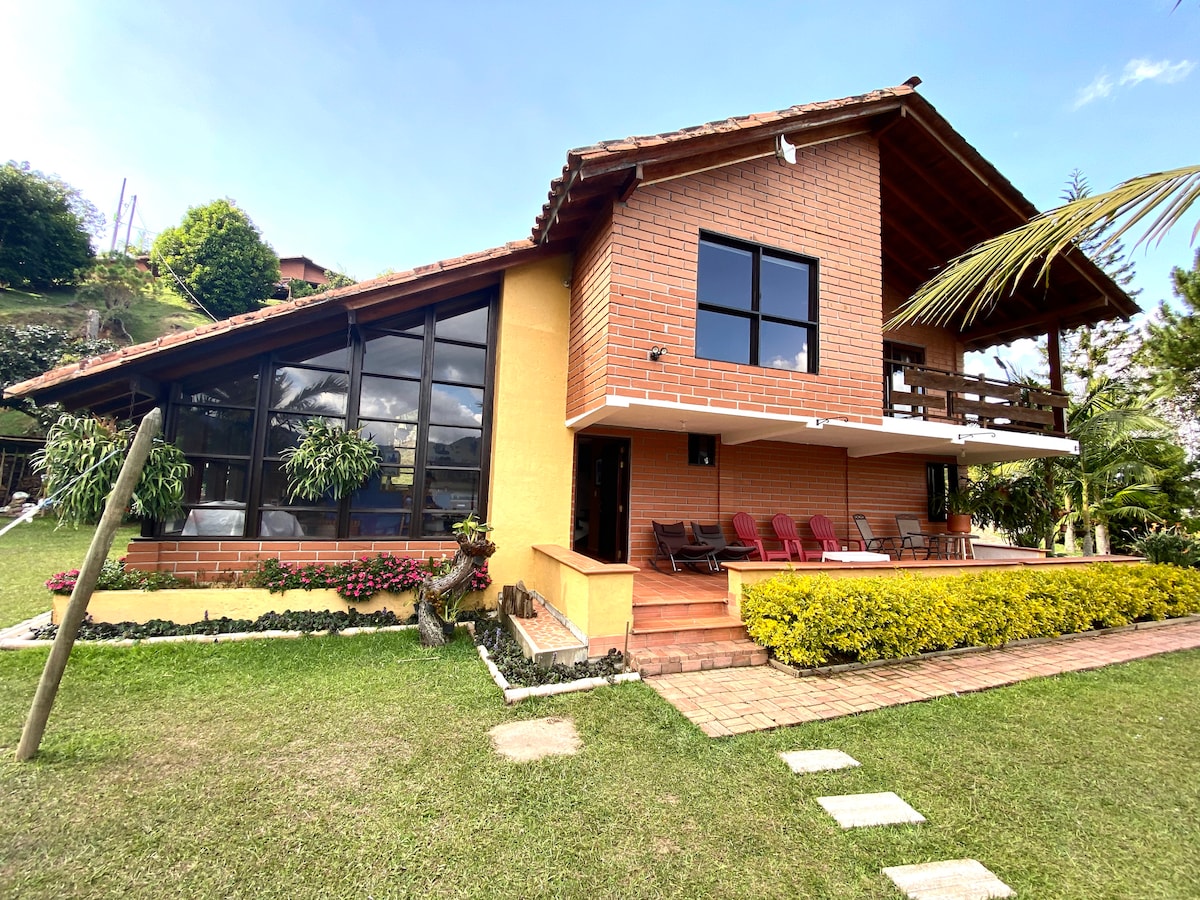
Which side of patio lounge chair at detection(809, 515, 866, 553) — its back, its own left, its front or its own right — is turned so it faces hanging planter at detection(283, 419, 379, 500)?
right

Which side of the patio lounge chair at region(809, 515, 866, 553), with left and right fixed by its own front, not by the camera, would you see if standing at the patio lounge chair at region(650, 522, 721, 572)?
right

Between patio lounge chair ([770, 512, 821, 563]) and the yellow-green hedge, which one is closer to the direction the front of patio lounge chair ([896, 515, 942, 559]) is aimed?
the yellow-green hedge

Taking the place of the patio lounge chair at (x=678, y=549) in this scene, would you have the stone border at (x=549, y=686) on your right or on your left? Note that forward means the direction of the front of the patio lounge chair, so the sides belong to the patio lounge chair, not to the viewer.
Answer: on your right

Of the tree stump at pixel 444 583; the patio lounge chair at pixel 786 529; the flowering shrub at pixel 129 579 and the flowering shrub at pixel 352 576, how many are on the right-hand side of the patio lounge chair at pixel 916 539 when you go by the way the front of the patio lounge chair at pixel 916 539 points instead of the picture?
4

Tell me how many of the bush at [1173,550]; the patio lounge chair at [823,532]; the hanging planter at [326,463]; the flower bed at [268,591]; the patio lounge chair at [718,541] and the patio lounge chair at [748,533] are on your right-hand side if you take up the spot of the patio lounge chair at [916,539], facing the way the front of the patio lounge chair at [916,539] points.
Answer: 5

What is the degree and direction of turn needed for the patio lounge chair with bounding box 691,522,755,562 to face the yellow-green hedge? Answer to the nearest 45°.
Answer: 0° — it already faces it

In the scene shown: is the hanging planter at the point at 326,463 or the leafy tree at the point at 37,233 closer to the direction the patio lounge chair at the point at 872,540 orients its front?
the hanging planter

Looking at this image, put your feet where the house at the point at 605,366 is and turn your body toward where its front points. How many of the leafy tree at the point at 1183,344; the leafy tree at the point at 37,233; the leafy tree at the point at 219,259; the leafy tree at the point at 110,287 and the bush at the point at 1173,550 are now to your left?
2

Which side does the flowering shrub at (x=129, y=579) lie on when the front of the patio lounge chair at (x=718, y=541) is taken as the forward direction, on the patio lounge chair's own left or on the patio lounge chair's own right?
on the patio lounge chair's own right

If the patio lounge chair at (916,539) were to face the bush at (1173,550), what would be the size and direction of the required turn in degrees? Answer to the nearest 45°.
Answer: approximately 90° to its left

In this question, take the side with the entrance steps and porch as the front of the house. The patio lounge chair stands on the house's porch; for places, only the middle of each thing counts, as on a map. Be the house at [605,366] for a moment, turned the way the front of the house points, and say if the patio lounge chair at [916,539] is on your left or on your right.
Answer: on your left

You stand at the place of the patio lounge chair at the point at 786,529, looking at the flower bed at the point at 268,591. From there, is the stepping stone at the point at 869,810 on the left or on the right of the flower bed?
left

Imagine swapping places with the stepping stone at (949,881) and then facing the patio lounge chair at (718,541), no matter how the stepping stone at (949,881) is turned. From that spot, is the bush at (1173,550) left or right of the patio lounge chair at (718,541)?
right

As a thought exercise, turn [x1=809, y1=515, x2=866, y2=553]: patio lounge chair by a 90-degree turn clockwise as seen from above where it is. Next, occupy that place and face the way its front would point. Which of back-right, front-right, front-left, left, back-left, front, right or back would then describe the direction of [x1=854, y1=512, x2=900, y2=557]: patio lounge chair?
back

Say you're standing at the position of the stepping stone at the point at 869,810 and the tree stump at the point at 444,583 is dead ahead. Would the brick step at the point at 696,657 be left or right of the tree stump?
right
